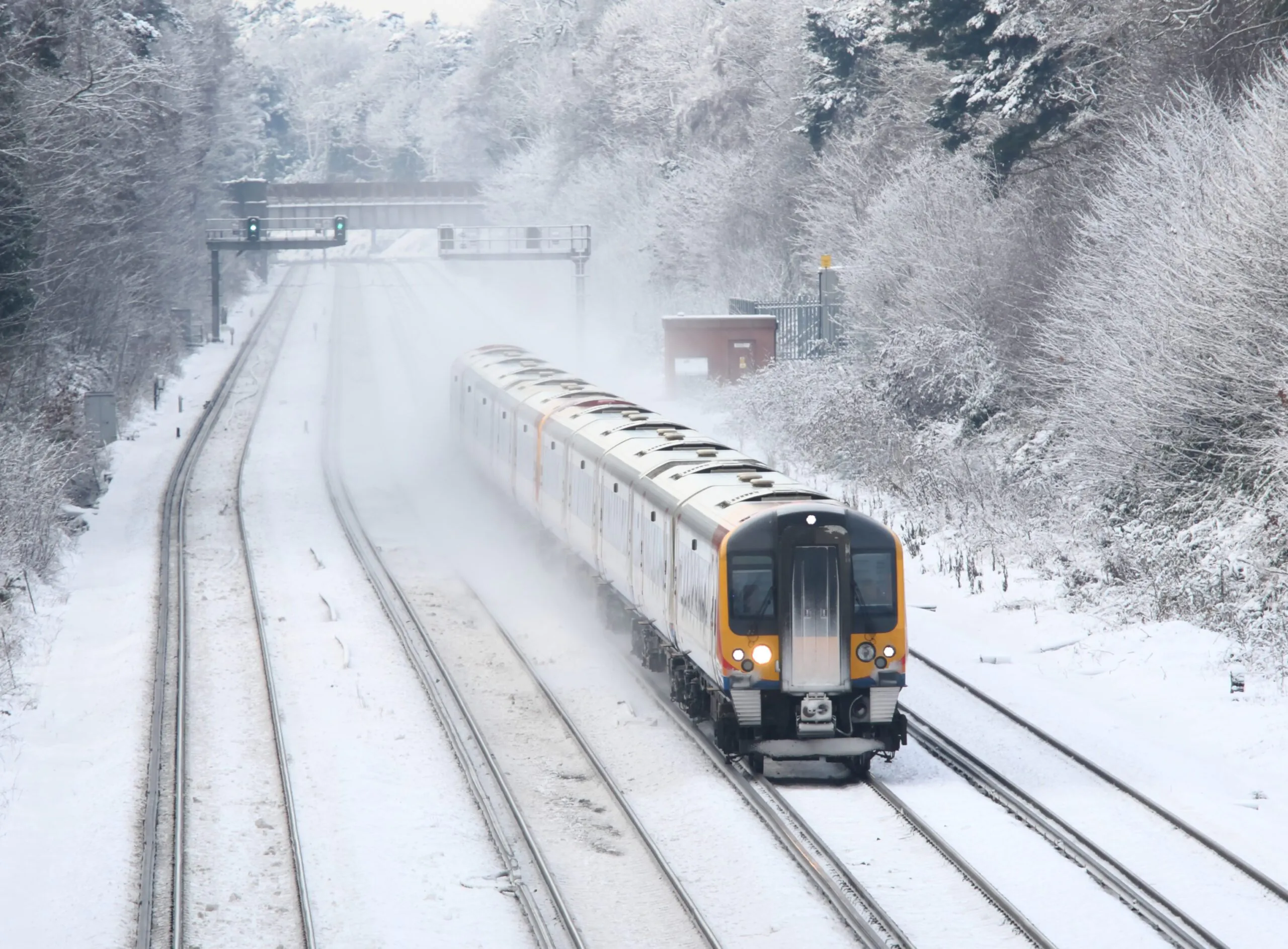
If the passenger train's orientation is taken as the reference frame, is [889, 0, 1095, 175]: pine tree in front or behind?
behind

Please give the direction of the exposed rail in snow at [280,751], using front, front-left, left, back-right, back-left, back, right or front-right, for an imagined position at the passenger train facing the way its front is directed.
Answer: right

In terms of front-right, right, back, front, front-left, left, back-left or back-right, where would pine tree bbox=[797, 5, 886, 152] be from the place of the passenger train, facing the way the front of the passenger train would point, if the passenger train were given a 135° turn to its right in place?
front-right

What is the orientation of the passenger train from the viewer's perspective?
toward the camera

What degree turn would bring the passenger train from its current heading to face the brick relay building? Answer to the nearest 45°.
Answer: approximately 180°

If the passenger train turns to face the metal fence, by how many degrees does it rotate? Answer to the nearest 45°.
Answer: approximately 180°
